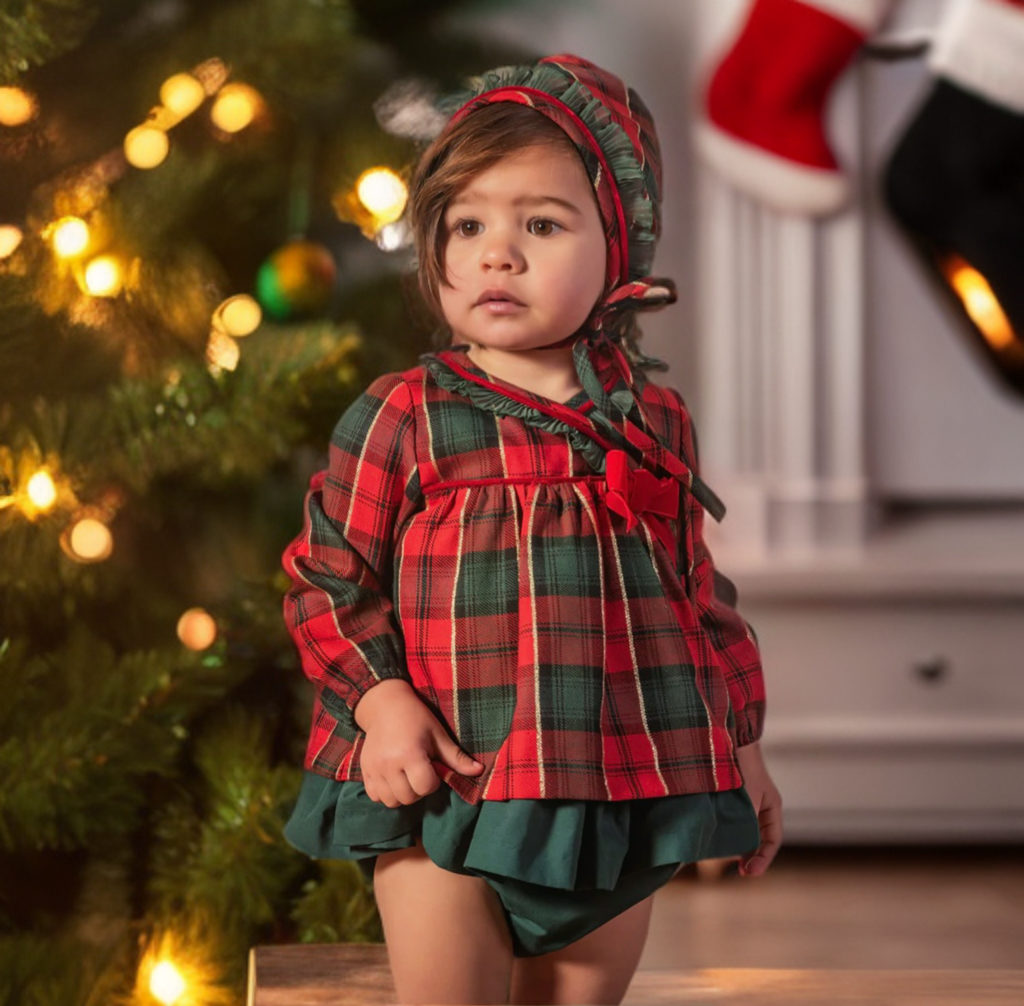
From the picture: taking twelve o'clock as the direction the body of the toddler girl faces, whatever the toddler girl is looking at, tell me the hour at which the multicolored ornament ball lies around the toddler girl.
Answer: The multicolored ornament ball is roughly at 5 o'clock from the toddler girl.

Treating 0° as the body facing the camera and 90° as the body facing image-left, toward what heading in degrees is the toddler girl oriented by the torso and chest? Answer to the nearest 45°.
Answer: approximately 0°
